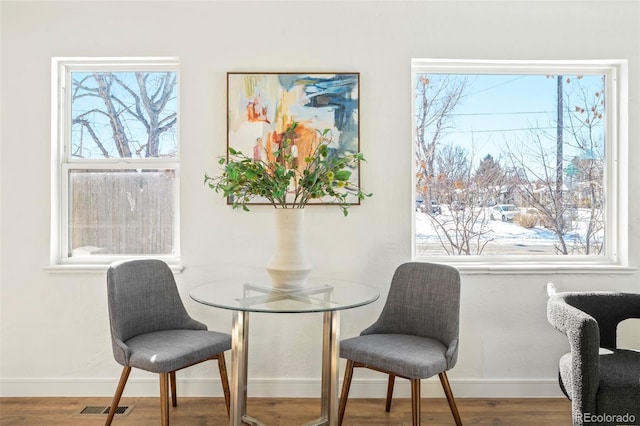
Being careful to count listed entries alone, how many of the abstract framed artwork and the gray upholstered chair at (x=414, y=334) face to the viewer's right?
0

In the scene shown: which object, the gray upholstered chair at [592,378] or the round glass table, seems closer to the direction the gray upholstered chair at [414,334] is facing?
the round glass table

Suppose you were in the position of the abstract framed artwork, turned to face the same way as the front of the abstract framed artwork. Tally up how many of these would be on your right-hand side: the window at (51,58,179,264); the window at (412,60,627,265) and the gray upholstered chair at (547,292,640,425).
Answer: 1

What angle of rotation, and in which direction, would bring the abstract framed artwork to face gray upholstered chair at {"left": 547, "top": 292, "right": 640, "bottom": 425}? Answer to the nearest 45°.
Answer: approximately 45° to its left

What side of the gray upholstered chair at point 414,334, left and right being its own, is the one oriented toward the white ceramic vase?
front

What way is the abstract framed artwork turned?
toward the camera

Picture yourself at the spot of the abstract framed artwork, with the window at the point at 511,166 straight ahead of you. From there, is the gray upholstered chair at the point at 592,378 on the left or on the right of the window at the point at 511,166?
right

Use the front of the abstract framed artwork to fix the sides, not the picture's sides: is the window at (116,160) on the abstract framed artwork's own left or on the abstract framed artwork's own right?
on the abstract framed artwork's own right

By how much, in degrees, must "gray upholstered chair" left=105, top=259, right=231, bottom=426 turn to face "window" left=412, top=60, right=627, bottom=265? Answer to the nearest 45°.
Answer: approximately 45° to its left

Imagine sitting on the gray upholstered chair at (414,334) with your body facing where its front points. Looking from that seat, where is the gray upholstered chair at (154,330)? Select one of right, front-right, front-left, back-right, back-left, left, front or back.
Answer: front-right

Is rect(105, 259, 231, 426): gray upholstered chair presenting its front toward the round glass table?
yes

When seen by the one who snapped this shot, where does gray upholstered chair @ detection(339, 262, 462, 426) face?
facing the viewer and to the left of the viewer

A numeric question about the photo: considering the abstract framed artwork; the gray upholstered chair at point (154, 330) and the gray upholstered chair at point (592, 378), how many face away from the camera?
0
